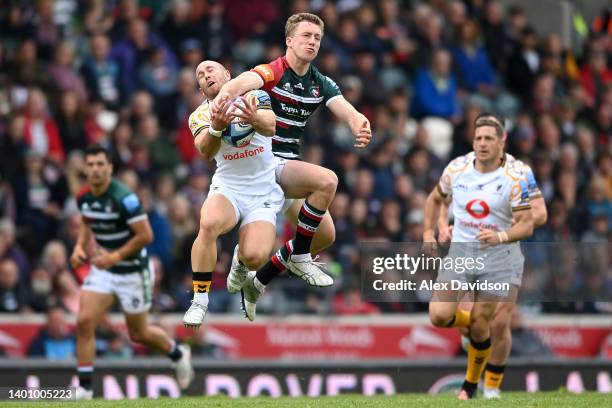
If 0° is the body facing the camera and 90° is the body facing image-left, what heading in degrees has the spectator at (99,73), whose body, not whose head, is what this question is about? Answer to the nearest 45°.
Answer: approximately 0°

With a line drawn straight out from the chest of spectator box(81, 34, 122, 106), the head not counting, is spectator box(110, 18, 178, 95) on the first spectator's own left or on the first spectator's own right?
on the first spectator's own left

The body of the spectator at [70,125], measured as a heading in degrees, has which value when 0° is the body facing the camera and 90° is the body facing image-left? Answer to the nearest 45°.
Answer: approximately 0°
